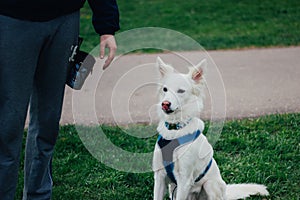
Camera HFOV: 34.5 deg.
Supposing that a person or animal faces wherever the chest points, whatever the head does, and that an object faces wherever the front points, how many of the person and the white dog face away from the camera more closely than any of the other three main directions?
0

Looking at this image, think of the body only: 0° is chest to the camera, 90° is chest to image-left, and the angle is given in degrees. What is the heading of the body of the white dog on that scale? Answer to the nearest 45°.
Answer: approximately 45°
